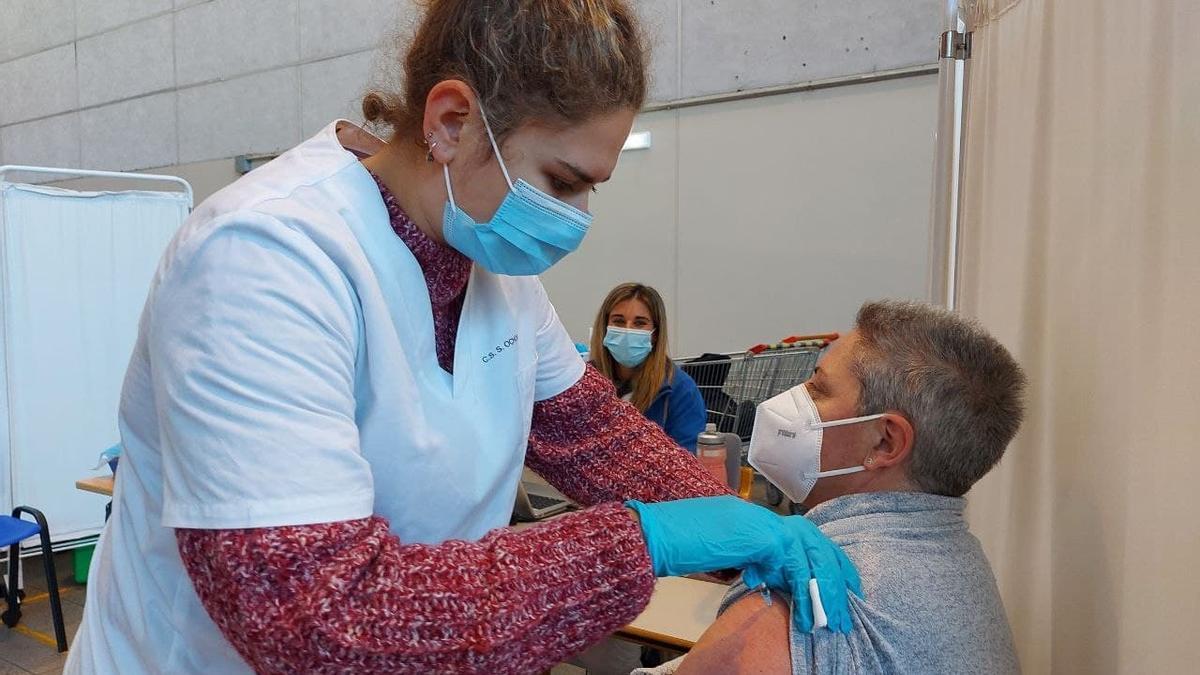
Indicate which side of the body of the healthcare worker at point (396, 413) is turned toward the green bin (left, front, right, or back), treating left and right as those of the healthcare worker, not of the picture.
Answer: back

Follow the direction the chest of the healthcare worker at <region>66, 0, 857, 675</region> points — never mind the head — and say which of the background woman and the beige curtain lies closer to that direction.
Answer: the beige curtain

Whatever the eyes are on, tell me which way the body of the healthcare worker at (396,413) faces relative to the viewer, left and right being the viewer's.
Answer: facing the viewer and to the right of the viewer

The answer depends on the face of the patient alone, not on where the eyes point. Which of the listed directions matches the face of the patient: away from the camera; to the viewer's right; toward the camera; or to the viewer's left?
to the viewer's left

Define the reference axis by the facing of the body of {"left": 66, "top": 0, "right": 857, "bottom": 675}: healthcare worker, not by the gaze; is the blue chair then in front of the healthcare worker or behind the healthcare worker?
behind

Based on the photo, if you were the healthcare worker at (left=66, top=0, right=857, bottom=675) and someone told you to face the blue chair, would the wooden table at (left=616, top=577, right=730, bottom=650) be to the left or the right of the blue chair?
right

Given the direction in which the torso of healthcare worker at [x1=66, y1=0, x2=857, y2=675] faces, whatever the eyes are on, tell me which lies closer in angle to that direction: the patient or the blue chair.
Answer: the patient

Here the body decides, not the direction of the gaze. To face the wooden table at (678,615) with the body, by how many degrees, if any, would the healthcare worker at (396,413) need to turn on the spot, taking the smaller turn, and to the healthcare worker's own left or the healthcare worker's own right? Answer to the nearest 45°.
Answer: approximately 90° to the healthcare worker's own left

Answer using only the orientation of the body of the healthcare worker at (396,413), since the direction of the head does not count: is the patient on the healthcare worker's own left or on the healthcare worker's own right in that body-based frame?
on the healthcare worker's own left

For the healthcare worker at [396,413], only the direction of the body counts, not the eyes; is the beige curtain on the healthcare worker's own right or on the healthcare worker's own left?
on the healthcare worker's own left
